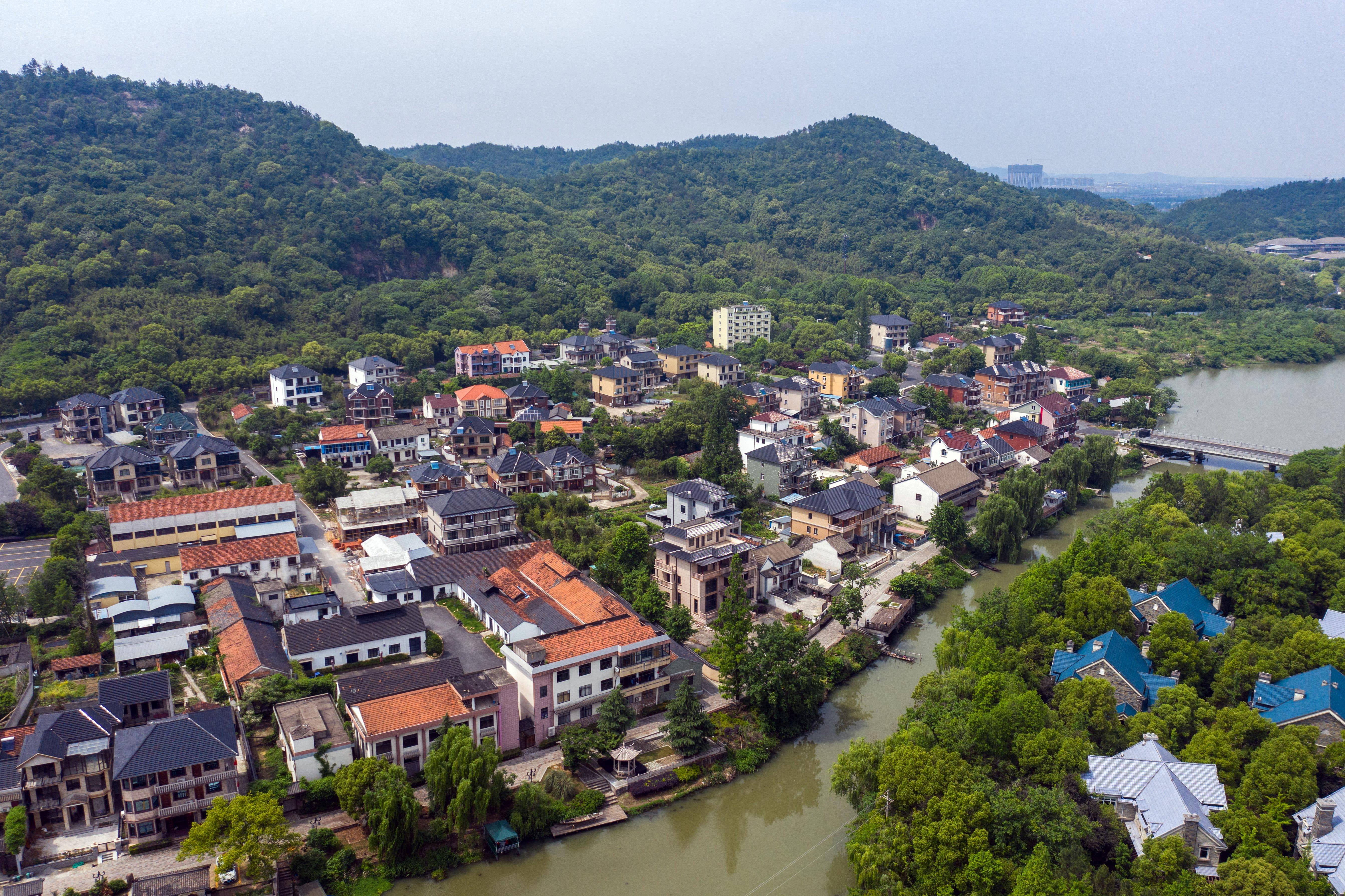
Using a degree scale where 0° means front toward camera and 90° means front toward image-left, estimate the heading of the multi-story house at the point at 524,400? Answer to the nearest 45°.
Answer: approximately 0°

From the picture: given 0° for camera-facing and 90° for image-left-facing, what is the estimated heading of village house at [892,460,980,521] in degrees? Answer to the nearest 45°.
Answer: approximately 315°

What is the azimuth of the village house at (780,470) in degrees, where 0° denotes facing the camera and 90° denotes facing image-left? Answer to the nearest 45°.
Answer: approximately 315°

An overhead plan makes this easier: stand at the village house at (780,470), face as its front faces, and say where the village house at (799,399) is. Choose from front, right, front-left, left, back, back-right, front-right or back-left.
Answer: back-left

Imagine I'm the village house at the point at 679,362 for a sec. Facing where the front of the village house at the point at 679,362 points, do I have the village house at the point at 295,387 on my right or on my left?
on my right

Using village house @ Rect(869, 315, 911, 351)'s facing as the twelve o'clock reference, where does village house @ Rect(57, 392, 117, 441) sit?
village house @ Rect(57, 392, 117, 441) is roughly at 3 o'clock from village house @ Rect(869, 315, 911, 351).

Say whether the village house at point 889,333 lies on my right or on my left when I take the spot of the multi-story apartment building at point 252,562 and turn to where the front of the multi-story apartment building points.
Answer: on my left
